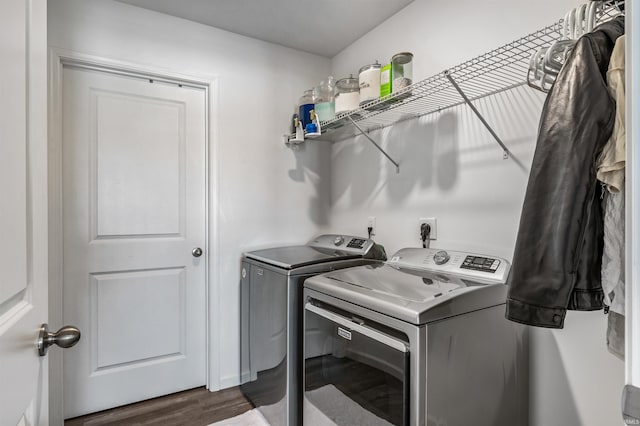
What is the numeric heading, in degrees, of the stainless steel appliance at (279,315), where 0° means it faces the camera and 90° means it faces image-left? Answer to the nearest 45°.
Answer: approximately 45°

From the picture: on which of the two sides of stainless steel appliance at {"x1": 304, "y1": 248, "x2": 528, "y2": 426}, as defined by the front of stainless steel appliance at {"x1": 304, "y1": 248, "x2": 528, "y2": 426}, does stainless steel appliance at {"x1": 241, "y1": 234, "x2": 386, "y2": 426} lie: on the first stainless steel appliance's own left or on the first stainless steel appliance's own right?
on the first stainless steel appliance's own right
